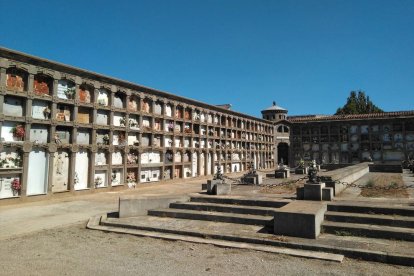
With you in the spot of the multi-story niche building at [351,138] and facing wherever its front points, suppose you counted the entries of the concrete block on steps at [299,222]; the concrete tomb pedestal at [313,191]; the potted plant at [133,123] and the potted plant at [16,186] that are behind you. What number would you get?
0

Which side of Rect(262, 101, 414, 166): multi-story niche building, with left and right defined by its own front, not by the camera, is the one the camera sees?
front

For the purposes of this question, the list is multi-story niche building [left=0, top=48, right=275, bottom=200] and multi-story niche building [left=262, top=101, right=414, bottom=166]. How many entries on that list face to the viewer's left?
0

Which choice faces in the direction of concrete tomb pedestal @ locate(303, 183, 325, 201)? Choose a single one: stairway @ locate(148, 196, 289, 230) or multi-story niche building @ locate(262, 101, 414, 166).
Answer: the multi-story niche building

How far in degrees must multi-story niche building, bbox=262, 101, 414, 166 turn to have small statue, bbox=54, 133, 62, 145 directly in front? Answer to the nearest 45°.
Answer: approximately 45° to its right

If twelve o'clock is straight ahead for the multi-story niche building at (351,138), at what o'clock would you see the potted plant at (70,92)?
The potted plant is roughly at 1 o'clock from the multi-story niche building.

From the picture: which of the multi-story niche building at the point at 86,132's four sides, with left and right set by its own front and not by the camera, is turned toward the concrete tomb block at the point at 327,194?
front

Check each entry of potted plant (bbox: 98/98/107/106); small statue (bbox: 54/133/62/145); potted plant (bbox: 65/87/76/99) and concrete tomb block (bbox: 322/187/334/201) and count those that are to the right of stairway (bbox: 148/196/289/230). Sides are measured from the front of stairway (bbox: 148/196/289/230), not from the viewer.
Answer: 3

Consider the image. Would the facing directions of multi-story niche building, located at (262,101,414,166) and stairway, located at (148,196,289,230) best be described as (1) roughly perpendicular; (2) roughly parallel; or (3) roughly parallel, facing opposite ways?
roughly parallel

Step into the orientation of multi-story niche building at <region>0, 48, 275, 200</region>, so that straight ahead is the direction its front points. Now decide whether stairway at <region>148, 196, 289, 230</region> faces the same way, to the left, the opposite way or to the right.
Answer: to the right

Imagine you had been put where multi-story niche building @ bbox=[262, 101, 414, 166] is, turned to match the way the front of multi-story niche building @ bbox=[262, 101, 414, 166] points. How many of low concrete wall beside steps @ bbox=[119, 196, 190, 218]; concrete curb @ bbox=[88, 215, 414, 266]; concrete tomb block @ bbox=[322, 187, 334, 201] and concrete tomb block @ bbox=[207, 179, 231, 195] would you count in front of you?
4

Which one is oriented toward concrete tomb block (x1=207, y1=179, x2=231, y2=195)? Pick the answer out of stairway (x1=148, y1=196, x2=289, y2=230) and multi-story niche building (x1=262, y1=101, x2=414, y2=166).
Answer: the multi-story niche building

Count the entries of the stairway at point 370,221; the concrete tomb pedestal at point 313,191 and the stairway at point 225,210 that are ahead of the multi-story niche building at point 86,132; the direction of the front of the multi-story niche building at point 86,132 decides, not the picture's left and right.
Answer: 3

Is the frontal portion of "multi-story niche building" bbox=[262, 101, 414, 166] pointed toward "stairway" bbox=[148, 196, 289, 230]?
yes

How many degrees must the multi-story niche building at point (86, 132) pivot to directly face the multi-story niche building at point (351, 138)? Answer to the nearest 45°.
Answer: approximately 90° to its left

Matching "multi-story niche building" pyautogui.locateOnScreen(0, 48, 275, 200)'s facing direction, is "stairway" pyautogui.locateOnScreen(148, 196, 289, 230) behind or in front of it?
in front

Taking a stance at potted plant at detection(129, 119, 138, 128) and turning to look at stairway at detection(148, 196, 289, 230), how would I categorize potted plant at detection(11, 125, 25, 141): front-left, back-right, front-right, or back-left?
front-right

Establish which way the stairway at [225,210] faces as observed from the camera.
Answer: facing the viewer and to the left of the viewer

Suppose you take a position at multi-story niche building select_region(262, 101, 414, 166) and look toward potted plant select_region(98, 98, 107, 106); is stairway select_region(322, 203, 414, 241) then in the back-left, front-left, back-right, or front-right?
front-left

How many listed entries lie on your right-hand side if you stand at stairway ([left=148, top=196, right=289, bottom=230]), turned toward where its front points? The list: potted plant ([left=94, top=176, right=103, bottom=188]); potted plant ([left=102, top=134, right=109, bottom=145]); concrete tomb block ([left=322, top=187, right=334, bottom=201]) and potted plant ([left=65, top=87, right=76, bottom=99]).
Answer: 3

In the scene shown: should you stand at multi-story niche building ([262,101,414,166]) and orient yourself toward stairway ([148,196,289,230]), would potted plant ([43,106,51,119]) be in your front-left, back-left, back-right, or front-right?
front-right
